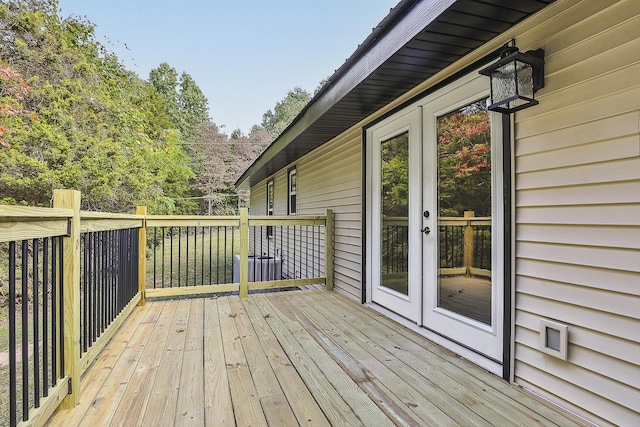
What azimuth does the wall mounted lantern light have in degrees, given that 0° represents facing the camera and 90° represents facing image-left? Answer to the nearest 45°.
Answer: approximately 45°

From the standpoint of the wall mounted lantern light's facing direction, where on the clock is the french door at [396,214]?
The french door is roughly at 3 o'clock from the wall mounted lantern light.

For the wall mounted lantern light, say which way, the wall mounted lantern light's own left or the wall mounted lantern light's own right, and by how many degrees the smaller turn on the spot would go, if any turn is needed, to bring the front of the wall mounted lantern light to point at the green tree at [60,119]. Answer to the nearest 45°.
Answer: approximately 45° to the wall mounted lantern light's own right

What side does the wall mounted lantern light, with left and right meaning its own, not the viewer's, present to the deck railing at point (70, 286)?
front

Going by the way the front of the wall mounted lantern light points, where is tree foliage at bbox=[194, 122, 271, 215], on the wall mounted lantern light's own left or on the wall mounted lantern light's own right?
on the wall mounted lantern light's own right

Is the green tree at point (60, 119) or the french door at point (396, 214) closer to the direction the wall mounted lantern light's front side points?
the green tree
